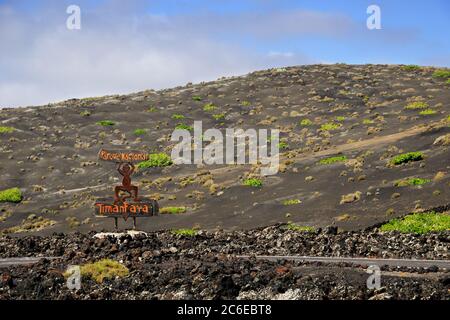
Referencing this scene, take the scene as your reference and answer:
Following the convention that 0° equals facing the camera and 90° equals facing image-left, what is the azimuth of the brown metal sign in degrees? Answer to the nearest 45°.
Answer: approximately 0°

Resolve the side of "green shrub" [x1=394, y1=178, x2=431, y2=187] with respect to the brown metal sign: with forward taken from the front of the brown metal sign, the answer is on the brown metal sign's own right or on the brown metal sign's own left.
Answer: on the brown metal sign's own left

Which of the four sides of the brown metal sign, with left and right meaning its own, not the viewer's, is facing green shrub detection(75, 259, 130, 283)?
front

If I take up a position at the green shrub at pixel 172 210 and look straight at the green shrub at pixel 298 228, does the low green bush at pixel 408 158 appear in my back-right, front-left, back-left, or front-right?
front-left

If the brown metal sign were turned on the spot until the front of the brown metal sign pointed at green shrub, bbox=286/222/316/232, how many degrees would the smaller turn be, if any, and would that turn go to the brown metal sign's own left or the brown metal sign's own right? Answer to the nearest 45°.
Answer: approximately 90° to the brown metal sign's own left

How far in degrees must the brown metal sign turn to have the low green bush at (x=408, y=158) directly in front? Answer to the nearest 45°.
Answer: approximately 90° to its left

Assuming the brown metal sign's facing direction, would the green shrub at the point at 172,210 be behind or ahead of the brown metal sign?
behind
